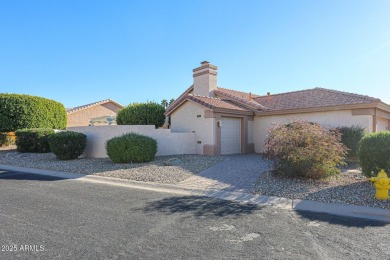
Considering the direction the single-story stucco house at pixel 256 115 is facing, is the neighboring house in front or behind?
behind

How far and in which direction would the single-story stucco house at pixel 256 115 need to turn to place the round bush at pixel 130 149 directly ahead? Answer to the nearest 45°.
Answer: approximately 90° to its right

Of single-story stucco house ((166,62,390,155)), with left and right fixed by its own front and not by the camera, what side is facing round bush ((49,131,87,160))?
right

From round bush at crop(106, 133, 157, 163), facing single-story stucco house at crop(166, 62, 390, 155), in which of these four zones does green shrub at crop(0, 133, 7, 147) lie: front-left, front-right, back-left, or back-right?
back-left

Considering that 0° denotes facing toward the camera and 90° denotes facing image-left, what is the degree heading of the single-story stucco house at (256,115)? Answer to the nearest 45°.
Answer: approximately 315°

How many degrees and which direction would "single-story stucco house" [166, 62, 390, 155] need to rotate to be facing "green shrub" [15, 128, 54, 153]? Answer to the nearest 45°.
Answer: approximately 135° to its right

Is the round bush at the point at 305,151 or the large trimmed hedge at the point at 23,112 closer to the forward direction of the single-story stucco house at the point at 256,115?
the round bush

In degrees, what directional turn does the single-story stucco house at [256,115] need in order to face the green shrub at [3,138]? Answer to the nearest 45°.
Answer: approximately 135° to its right

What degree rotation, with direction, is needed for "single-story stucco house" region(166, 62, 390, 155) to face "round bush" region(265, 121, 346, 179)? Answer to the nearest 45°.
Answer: approximately 45° to its right

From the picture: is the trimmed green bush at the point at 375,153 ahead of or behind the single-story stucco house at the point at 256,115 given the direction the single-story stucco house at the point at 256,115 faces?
ahead
